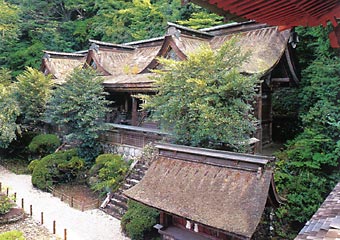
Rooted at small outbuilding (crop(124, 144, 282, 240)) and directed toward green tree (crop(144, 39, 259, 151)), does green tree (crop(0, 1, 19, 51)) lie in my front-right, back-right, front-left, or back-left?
front-left

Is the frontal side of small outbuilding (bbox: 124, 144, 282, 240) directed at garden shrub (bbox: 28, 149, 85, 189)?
no

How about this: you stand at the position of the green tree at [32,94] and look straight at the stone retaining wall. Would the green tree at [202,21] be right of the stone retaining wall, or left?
left

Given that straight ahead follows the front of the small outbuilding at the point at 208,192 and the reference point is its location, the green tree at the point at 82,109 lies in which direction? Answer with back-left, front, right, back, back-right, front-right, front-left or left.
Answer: right

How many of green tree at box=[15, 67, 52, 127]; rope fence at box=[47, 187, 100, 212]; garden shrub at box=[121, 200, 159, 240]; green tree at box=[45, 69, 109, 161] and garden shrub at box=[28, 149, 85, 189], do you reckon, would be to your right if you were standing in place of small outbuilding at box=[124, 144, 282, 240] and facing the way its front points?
5

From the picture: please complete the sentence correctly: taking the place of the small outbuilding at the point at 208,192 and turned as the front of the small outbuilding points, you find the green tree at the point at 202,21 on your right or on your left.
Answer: on your right

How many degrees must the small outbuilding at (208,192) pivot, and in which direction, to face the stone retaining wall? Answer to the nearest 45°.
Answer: approximately 90° to its right

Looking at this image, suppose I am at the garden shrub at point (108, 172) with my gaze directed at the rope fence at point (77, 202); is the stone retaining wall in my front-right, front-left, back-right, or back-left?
back-right

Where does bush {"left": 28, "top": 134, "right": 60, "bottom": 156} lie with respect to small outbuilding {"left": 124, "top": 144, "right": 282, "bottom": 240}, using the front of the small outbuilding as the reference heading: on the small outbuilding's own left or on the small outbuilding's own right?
on the small outbuilding's own right

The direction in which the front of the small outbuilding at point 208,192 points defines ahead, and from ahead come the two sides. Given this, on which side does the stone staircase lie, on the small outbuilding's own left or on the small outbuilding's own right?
on the small outbuilding's own right

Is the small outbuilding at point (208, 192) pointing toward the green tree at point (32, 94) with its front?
no

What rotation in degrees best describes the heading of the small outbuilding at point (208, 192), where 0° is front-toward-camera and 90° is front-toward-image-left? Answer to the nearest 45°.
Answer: approximately 45°

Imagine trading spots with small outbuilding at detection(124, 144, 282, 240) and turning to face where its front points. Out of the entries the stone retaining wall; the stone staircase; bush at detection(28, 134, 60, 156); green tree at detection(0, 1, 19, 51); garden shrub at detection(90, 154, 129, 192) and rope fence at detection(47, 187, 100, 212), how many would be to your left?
0
